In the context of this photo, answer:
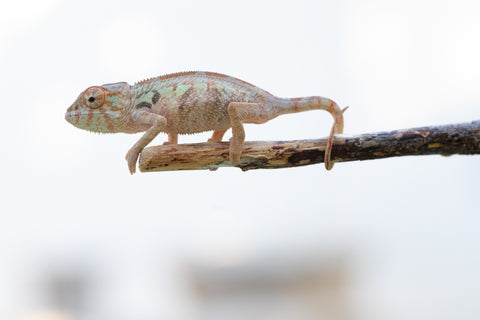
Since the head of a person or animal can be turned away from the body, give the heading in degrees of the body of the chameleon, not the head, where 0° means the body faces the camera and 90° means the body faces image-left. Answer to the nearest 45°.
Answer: approximately 90°
